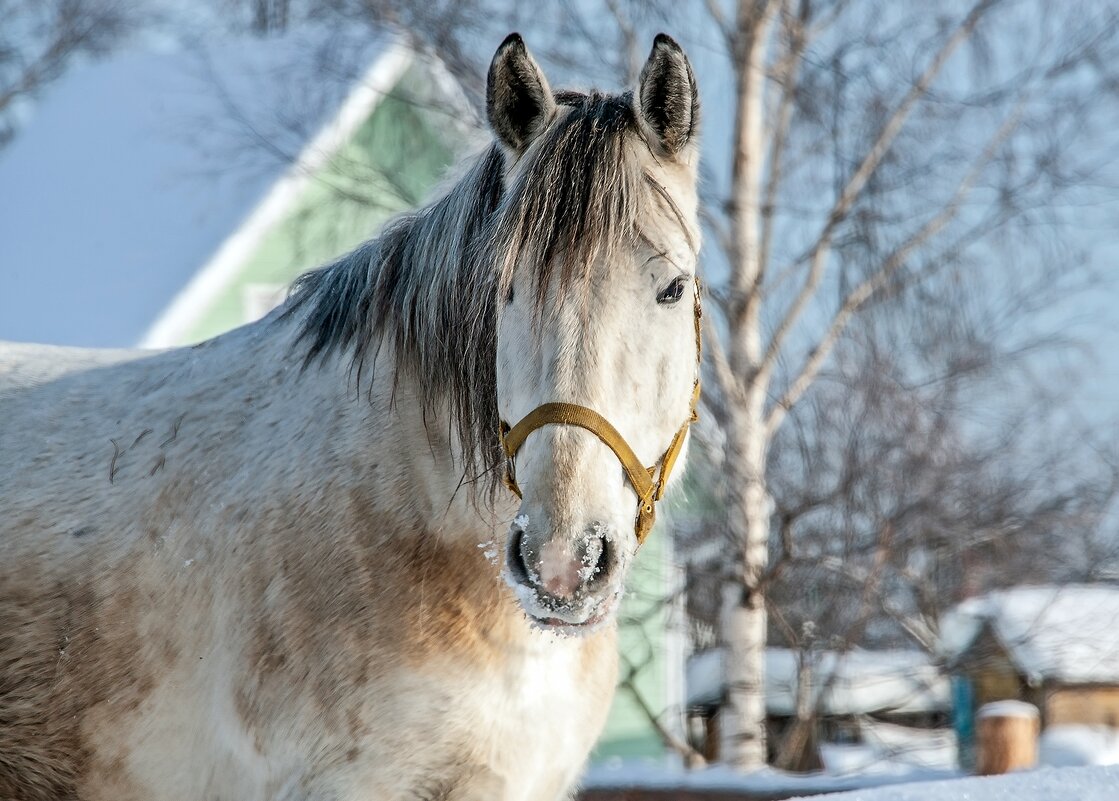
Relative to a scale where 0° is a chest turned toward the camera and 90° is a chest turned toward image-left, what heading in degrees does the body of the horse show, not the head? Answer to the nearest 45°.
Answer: approximately 315°

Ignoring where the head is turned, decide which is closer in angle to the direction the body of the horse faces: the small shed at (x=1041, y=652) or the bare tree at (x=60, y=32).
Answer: the small shed

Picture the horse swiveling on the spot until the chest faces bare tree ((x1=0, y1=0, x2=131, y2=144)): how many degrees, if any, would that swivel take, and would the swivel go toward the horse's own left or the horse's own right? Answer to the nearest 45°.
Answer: approximately 135° to the horse's own left

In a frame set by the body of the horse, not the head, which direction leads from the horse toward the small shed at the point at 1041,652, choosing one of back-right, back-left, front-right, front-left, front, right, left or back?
left
